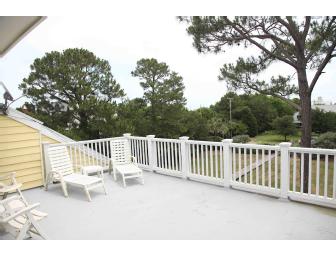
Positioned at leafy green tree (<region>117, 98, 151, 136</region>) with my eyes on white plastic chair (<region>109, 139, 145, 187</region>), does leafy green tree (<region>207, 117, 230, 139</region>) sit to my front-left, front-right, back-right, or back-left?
back-left

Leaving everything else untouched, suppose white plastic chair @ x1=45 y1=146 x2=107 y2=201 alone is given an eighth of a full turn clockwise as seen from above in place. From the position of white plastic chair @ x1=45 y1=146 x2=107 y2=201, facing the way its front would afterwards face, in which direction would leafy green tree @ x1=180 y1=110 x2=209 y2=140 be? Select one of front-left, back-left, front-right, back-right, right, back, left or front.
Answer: back-left

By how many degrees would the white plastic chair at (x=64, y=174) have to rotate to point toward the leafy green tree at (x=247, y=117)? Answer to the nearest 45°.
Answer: approximately 90° to its left

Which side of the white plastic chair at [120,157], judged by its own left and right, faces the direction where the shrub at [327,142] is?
left

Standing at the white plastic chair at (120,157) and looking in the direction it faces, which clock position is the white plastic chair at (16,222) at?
the white plastic chair at (16,222) is roughly at 2 o'clock from the white plastic chair at (120,157).

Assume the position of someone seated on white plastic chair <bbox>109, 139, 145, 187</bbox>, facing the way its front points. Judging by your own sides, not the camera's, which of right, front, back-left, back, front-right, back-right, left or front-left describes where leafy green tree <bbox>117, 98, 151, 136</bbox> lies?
back-left
